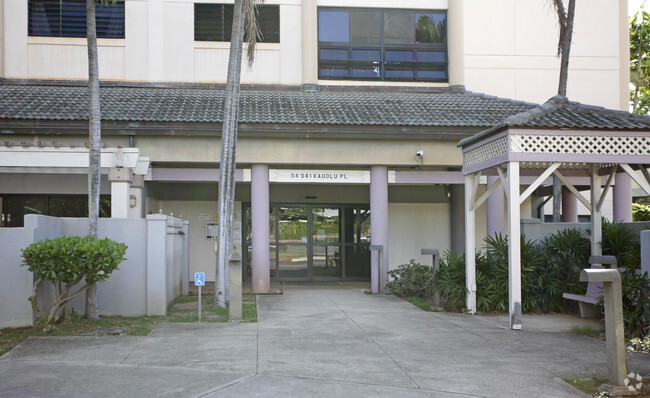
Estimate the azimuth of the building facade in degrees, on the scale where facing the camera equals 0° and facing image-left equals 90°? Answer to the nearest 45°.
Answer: approximately 0°

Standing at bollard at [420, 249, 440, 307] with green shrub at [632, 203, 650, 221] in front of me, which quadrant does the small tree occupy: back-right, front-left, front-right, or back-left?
back-left

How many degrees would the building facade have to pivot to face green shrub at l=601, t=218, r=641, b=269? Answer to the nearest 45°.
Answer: approximately 45° to its left

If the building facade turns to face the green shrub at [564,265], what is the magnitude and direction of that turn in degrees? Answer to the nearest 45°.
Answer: approximately 45° to its left

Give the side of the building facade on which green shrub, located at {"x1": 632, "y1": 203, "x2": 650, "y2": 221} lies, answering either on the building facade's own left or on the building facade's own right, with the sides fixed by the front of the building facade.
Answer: on the building facade's own left
